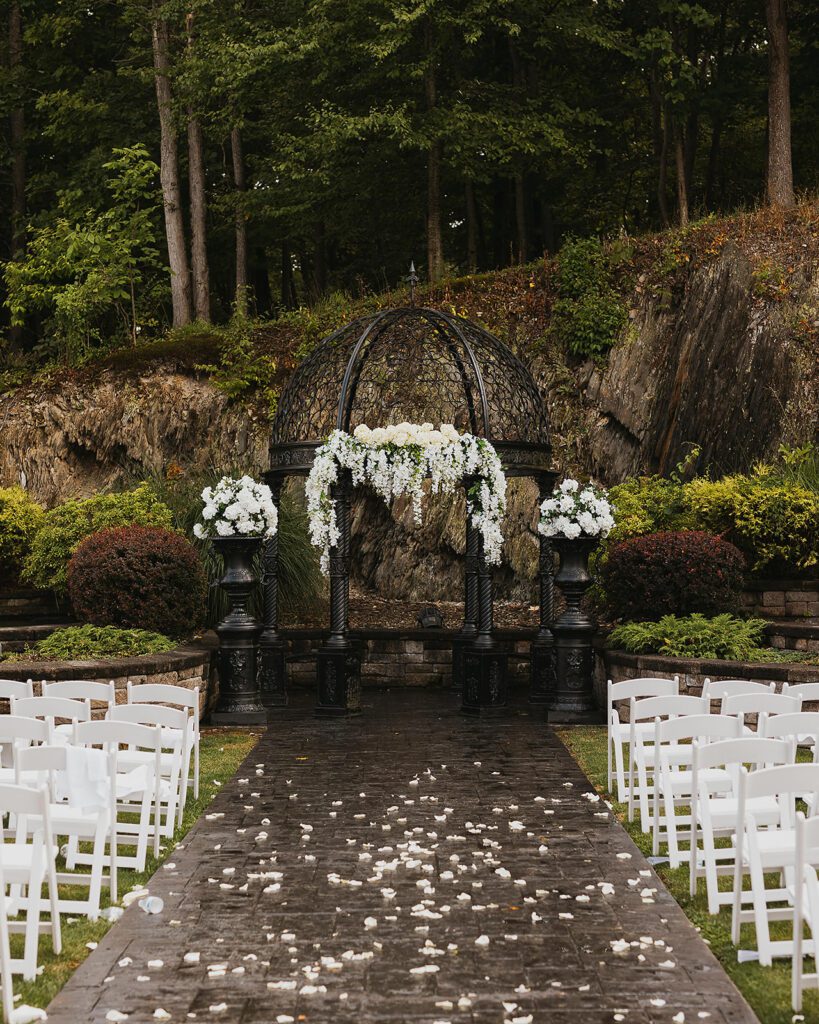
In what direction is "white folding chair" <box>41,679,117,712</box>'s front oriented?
away from the camera

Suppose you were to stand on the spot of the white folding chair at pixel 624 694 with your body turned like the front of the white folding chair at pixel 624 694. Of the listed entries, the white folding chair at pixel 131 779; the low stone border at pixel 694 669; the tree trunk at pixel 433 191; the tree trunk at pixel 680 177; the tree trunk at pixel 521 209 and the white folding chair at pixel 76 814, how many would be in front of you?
4

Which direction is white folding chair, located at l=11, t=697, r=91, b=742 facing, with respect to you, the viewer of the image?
facing away from the viewer

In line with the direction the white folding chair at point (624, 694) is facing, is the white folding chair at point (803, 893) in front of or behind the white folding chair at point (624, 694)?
behind

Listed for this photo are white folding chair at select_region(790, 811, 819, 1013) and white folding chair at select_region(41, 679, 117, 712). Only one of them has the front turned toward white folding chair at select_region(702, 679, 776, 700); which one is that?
white folding chair at select_region(790, 811, 819, 1013)

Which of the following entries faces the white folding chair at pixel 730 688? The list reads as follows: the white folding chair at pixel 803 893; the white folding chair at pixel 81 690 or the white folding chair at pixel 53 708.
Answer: the white folding chair at pixel 803 893

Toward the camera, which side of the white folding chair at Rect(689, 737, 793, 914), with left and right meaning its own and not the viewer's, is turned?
back

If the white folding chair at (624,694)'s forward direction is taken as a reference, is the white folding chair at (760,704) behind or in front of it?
behind

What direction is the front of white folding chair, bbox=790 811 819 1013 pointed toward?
away from the camera

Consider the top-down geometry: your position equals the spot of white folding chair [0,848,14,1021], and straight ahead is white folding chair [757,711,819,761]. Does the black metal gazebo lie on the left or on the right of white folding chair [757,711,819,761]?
left

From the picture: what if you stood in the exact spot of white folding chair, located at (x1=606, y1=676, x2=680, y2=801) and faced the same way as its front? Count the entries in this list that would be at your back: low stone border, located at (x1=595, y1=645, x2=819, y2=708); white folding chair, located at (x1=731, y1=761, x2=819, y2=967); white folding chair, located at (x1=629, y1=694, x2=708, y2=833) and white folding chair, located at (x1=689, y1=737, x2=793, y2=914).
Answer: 3

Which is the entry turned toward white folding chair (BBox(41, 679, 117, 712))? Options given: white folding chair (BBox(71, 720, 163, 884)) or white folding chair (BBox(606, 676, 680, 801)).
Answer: white folding chair (BBox(71, 720, 163, 884))

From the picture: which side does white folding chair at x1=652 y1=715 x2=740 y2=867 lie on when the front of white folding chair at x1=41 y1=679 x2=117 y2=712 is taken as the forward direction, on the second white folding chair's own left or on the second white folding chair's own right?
on the second white folding chair's own right

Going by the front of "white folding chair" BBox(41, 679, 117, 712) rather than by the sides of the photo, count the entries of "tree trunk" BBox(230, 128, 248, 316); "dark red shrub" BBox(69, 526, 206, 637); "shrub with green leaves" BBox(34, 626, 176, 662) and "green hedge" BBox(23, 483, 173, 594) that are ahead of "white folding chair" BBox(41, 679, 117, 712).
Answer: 4

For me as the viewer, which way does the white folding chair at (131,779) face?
facing away from the viewer

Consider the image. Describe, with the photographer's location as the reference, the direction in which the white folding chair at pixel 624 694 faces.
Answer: facing away from the viewer
